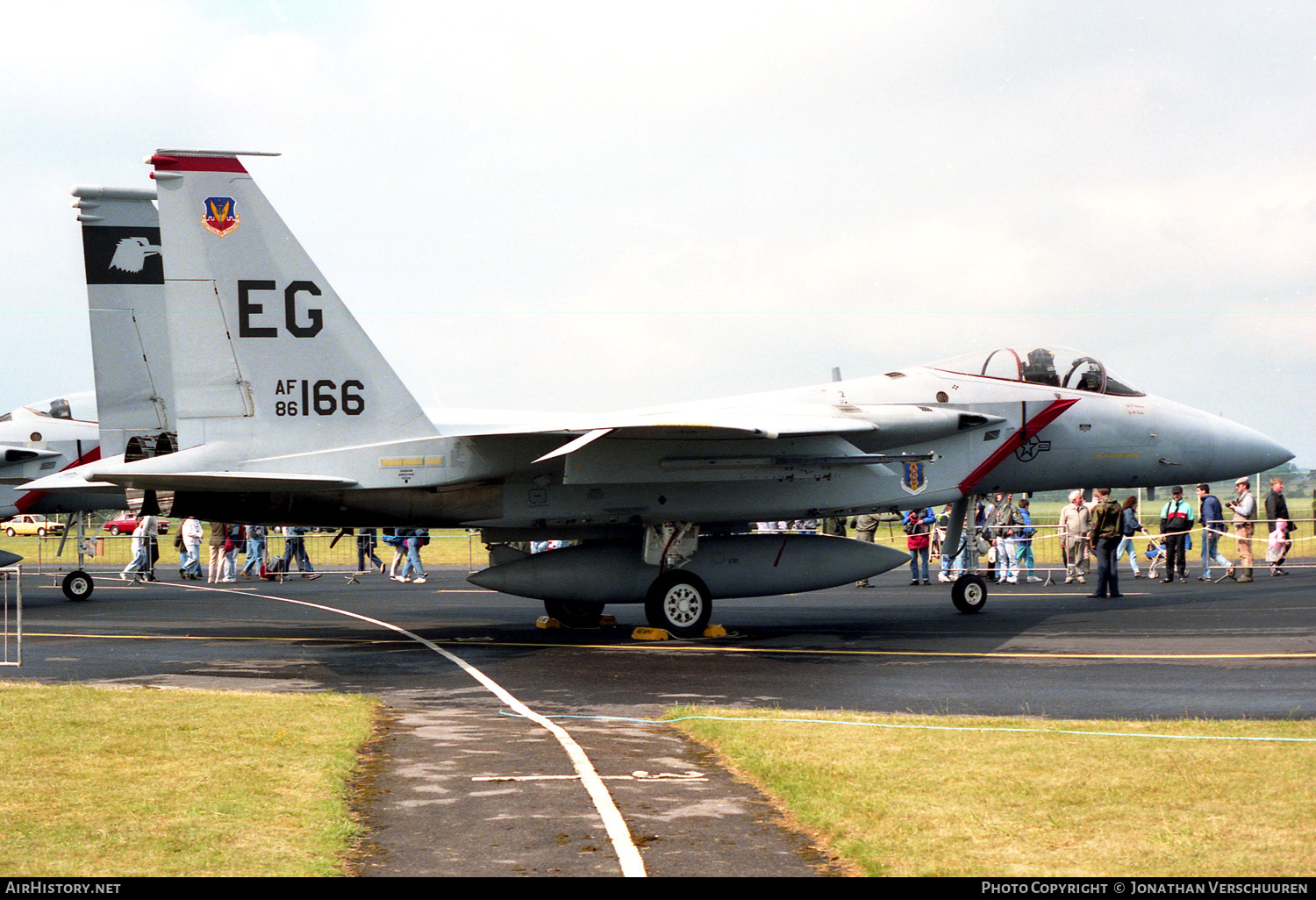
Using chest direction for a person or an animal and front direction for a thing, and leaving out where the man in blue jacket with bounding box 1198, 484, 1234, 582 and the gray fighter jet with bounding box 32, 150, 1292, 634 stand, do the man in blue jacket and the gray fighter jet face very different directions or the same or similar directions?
very different directions

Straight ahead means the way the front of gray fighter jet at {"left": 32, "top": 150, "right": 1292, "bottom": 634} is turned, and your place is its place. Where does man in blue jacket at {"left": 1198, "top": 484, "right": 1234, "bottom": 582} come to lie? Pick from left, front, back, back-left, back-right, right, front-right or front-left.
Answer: front-left

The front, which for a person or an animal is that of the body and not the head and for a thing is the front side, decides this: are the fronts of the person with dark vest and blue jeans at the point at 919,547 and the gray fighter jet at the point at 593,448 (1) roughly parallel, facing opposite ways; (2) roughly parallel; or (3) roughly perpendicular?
roughly perpendicular

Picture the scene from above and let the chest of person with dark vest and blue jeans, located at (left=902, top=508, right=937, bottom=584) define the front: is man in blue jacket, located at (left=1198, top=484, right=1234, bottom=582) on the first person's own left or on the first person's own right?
on the first person's own left

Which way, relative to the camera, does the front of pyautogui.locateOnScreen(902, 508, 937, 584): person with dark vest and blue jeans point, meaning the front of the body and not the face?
toward the camera

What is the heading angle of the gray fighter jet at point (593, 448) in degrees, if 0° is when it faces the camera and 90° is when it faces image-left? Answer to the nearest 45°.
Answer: approximately 270°
